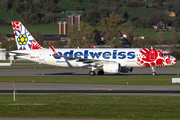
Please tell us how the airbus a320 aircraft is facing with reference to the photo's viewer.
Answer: facing to the right of the viewer
